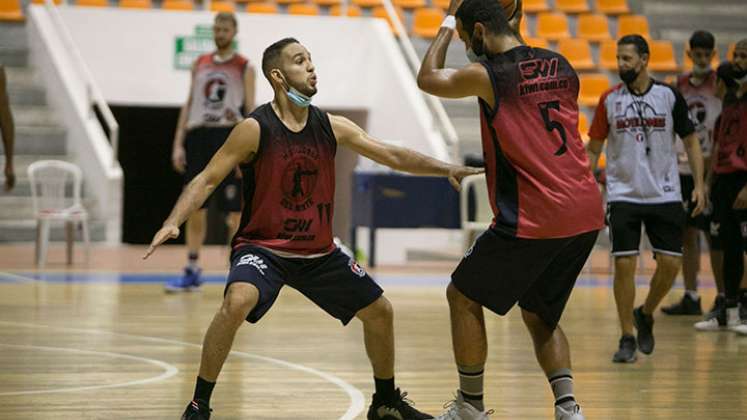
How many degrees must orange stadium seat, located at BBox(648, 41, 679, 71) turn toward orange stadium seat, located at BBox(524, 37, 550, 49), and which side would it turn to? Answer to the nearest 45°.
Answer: approximately 90° to its right

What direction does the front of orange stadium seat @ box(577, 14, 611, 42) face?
toward the camera

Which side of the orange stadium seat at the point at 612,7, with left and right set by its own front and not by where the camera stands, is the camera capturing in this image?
front

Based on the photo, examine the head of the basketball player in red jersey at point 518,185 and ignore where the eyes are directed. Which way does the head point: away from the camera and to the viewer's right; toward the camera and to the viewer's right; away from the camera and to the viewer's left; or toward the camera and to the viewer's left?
away from the camera and to the viewer's left

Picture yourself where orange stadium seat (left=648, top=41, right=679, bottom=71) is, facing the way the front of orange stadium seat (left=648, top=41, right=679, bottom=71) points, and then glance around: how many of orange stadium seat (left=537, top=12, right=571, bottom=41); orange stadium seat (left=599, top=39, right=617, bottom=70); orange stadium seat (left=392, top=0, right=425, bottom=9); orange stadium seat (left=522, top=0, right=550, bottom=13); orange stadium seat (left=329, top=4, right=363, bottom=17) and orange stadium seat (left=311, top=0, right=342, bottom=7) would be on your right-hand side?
6

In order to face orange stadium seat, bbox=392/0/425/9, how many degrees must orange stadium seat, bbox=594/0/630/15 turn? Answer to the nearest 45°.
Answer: approximately 45° to its right

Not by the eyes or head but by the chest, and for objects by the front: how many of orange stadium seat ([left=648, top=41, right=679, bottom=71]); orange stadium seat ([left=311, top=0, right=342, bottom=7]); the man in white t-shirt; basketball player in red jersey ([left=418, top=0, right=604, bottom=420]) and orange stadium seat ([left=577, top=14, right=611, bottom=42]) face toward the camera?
4

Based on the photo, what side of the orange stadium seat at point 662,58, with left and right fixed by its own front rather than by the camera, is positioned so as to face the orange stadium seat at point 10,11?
right

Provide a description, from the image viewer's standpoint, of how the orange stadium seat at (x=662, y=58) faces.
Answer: facing the viewer

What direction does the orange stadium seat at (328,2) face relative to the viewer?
toward the camera

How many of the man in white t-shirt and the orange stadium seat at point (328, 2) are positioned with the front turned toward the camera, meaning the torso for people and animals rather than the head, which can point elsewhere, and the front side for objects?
2

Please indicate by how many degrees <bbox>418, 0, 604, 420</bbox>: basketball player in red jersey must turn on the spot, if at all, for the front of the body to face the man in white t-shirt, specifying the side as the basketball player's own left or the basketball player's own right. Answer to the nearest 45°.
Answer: approximately 45° to the basketball player's own right

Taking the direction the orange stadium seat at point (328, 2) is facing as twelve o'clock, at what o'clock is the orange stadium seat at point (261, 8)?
the orange stadium seat at point (261, 8) is roughly at 2 o'clock from the orange stadium seat at point (328, 2).
